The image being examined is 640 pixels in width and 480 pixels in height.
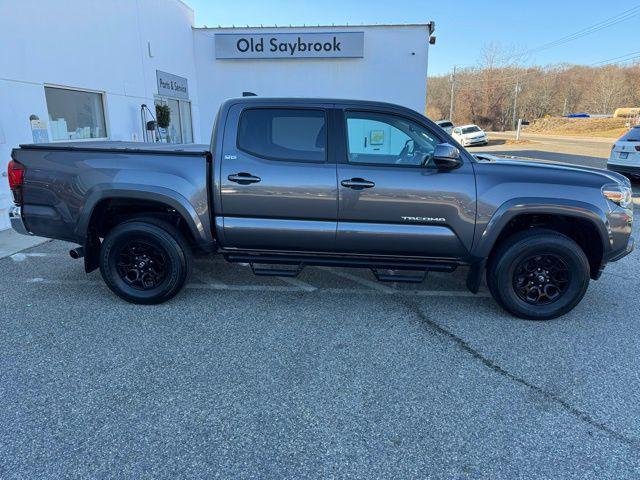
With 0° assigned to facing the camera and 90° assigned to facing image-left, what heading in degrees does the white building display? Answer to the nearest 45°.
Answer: approximately 0°

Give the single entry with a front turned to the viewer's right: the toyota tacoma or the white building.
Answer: the toyota tacoma

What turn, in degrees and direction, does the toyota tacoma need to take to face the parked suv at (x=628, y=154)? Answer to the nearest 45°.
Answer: approximately 45° to its left

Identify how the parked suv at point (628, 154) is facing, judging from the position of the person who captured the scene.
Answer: facing away from the viewer and to the right of the viewer

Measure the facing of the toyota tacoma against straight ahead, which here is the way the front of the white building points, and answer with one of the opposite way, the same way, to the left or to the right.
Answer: to the left

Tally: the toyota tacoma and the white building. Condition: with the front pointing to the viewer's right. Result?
1

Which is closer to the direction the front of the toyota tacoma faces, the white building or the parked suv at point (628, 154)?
the parked suv

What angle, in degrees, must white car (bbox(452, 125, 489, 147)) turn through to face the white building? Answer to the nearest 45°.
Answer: approximately 45° to its right

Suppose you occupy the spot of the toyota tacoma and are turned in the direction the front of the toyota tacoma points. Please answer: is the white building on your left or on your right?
on your left

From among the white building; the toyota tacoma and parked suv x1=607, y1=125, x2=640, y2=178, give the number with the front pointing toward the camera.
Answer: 1

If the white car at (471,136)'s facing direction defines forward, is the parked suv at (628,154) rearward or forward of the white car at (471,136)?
forward

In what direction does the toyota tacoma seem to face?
to the viewer's right

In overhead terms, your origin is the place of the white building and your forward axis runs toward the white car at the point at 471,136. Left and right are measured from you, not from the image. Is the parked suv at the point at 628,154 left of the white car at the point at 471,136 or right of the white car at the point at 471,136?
right
